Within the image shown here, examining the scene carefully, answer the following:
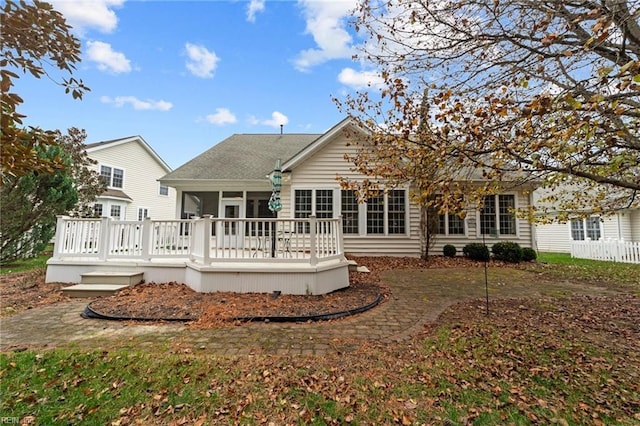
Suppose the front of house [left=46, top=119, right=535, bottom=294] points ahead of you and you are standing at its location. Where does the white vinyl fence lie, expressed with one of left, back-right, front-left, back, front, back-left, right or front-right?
right

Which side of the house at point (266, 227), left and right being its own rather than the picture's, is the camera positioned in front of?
back

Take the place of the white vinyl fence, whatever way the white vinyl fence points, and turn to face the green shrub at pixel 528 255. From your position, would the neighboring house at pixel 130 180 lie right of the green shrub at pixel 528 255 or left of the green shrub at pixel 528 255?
right

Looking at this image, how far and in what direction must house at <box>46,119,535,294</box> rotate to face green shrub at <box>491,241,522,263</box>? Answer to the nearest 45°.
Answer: approximately 90° to its right
